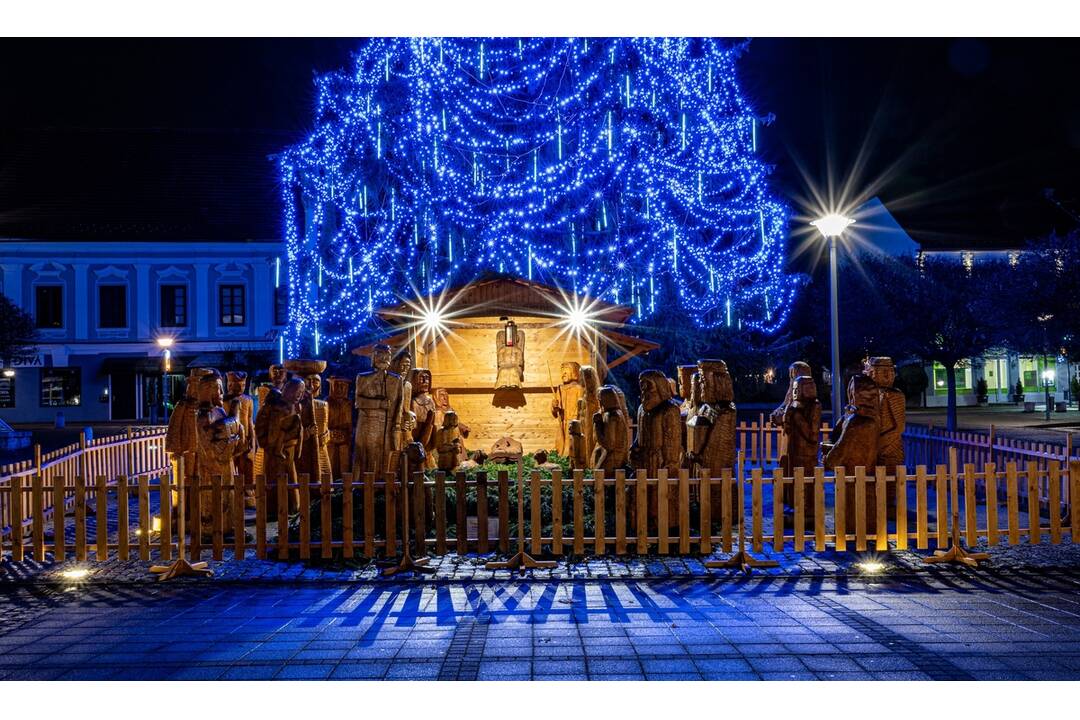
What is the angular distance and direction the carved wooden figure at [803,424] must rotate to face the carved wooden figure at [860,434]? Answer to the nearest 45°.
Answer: approximately 90° to its left

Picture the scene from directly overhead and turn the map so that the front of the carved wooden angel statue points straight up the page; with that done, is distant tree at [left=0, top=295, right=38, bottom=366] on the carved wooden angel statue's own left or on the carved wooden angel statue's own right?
on the carved wooden angel statue's own right

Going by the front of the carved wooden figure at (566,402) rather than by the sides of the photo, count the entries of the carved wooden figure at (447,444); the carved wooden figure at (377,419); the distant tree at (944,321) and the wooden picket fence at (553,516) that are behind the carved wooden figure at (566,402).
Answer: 1

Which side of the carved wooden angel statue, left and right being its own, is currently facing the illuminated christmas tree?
back

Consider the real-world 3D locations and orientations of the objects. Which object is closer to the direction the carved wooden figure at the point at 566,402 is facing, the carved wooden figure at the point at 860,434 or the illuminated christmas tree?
the carved wooden figure

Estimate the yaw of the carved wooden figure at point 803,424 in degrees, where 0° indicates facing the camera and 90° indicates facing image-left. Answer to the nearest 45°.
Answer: approximately 45°

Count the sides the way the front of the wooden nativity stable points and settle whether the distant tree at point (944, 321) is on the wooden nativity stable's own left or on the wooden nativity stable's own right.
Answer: on the wooden nativity stable's own left

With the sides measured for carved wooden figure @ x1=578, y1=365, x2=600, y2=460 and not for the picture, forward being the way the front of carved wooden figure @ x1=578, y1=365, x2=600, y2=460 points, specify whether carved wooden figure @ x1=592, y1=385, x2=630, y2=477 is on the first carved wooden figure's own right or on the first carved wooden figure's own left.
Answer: on the first carved wooden figure's own left
